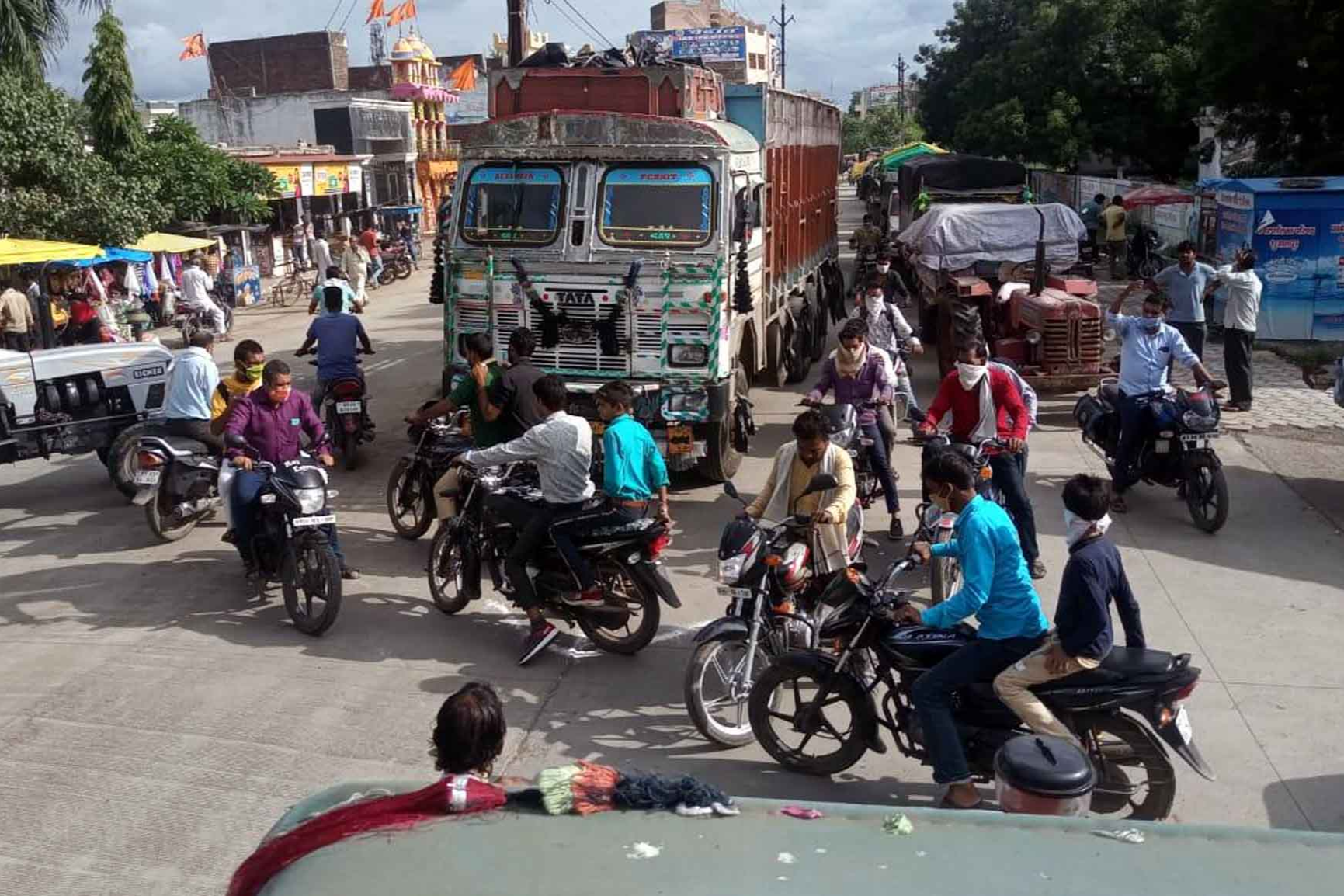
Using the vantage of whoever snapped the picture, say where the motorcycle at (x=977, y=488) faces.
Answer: facing the viewer and to the left of the viewer

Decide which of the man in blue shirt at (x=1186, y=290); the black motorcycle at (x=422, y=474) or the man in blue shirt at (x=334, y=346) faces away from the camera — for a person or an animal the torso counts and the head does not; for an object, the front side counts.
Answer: the man in blue shirt at (x=334, y=346)

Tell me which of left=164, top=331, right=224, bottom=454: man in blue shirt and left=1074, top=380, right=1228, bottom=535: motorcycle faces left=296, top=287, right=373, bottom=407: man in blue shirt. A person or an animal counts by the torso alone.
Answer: left=164, top=331, right=224, bottom=454: man in blue shirt

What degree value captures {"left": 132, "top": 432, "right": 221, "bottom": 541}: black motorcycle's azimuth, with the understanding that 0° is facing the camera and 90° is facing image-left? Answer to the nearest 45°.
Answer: approximately 225°

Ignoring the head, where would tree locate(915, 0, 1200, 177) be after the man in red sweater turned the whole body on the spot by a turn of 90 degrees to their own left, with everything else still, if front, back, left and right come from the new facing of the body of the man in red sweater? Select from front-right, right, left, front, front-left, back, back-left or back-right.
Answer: back-left

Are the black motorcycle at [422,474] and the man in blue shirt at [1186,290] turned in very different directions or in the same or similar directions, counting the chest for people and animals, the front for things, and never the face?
same or similar directions

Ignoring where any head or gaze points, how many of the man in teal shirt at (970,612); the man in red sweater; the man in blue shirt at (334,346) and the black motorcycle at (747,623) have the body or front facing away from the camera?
1

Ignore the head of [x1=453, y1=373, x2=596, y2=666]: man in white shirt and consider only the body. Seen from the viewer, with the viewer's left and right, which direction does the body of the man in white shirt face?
facing away from the viewer and to the left of the viewer

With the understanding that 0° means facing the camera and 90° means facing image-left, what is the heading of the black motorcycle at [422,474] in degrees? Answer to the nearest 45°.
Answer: approximately 45°

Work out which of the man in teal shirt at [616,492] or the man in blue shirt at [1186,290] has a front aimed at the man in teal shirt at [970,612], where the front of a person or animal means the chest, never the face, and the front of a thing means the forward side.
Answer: the man in blue shirt

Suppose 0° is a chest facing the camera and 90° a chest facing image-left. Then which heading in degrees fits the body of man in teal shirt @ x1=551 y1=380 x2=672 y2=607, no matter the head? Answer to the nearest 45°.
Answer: approximately 135°

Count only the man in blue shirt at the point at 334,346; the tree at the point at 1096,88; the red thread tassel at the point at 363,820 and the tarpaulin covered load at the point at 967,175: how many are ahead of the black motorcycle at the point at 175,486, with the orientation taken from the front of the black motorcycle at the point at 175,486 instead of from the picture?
3

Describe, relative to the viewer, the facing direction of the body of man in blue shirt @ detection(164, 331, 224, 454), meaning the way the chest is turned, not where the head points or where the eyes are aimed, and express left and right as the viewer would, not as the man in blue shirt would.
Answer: facing away from the viewer and to the right of the viewer

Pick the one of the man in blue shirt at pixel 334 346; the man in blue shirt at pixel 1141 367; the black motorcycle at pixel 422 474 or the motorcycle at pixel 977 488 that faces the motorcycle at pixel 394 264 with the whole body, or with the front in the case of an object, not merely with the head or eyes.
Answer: the man in blue shirt at pixel 334 346

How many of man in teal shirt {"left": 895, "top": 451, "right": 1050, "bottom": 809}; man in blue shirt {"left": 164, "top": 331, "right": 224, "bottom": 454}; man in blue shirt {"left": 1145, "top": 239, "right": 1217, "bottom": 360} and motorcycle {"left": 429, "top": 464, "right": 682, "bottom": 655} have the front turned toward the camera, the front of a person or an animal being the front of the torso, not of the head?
1

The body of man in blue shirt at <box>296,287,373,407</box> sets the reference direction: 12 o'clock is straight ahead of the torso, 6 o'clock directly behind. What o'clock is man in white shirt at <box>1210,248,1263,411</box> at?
The man in white shirt is roughly at 3 o'clock from the man in blue shirt.
